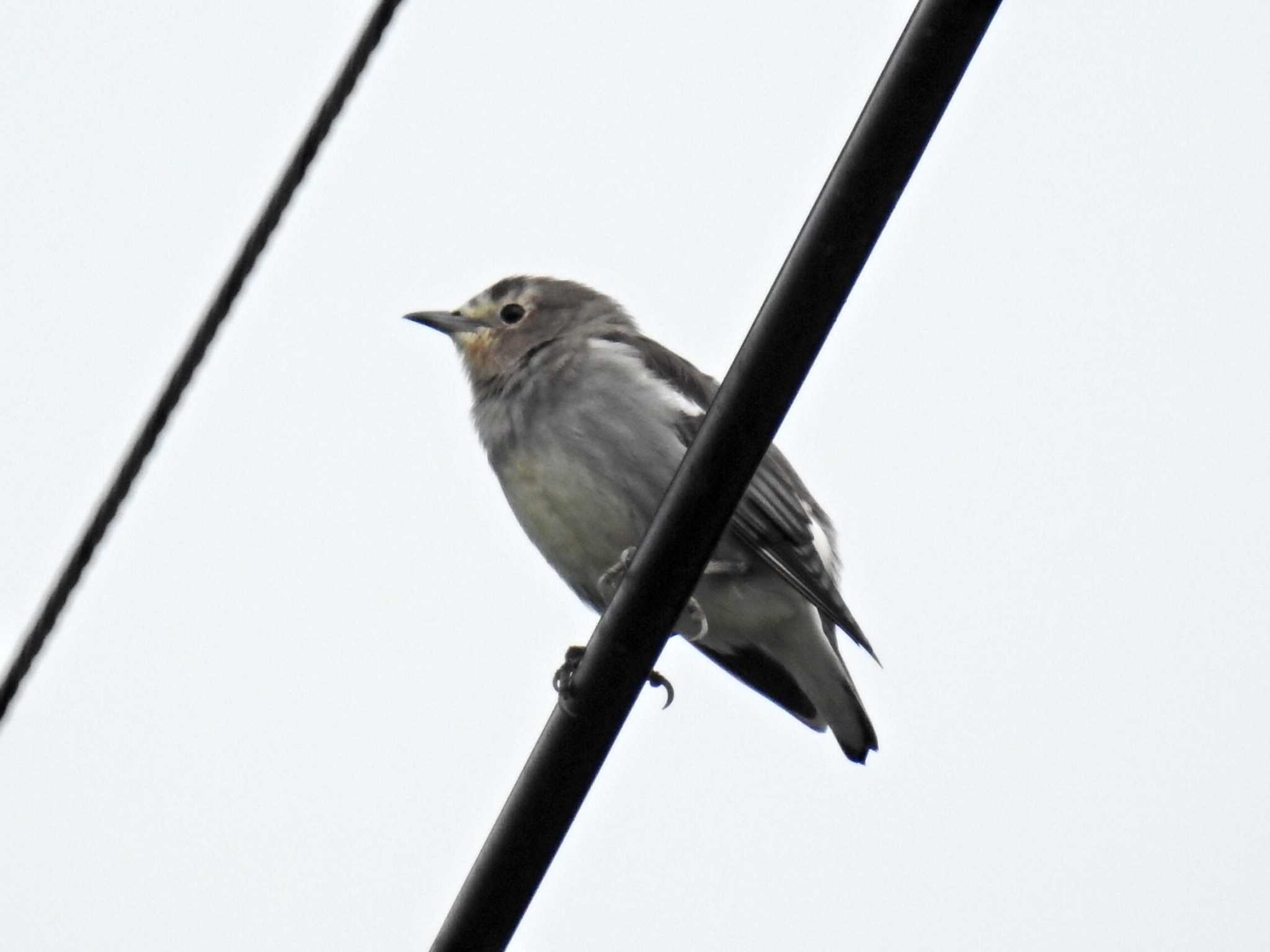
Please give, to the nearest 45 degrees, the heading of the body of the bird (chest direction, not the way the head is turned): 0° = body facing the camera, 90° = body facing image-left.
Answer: approximately 90°
